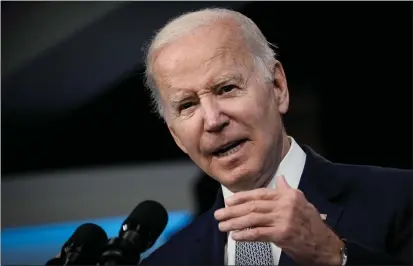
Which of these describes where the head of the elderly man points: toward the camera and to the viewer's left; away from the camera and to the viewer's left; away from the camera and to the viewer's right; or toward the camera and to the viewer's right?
toward the camera and to the viewer's left

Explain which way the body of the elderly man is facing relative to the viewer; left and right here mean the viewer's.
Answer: facing the viewer and to the left of the viewer
